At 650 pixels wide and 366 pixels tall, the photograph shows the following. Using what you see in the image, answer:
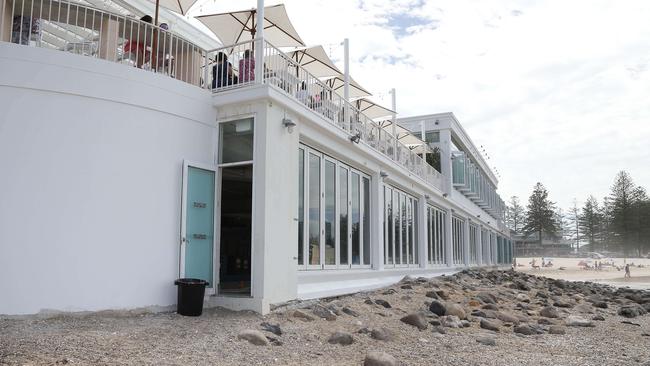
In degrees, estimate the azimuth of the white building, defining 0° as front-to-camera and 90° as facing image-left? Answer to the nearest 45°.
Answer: approximately 315°

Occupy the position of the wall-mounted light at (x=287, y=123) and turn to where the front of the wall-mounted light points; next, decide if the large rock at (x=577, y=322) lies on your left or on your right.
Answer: on your left

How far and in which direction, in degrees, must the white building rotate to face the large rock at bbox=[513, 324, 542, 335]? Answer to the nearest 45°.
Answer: approximately 45° to its left

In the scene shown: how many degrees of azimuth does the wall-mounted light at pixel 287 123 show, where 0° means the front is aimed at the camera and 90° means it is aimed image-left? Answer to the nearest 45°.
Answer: approximately 315°

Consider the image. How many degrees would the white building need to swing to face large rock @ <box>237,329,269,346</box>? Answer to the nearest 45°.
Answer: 0° — it already faces it

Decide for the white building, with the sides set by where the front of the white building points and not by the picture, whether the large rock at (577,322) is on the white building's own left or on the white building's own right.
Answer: on the white building's own left

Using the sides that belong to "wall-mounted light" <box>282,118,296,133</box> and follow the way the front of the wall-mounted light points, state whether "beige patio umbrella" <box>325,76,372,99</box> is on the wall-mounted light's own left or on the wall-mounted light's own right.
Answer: on the wall-mounted light's own left

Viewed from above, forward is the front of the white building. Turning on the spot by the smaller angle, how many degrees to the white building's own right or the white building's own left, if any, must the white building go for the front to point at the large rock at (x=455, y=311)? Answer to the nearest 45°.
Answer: approximately 45° to the white building's own left
